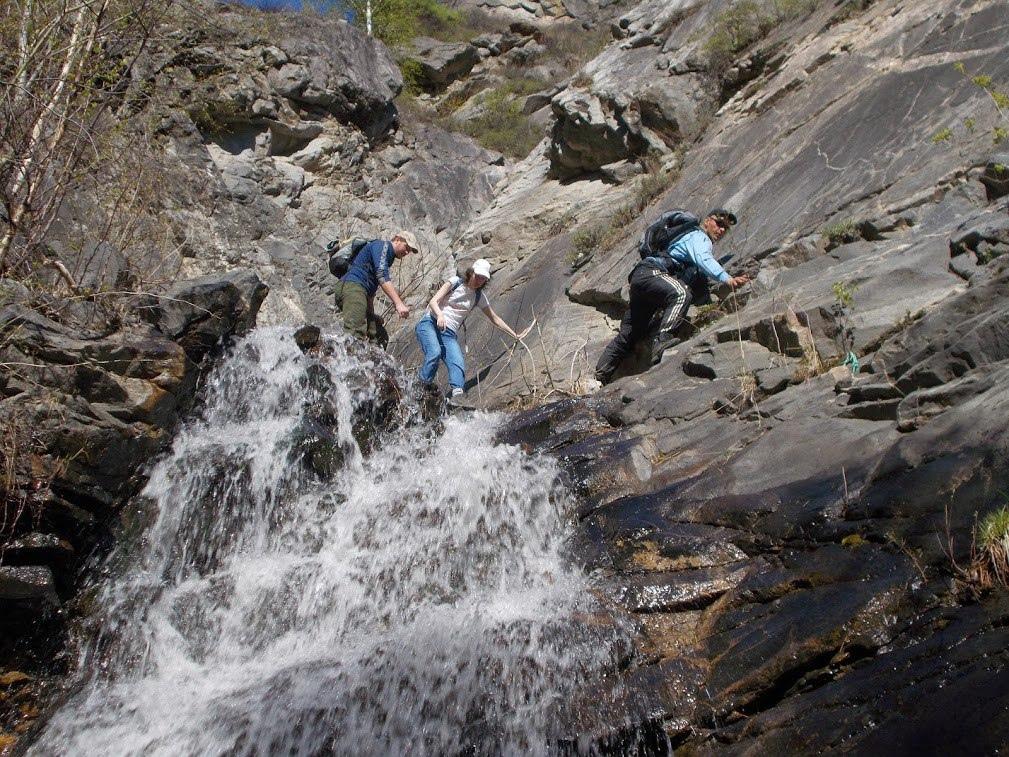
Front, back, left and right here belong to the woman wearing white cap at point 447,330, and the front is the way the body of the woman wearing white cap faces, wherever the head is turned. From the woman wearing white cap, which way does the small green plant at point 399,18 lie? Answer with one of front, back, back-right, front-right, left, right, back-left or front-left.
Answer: back-left

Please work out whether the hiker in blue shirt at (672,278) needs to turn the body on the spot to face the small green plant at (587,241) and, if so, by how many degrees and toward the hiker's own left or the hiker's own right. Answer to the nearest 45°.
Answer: approximately 90° to the hiker's own left

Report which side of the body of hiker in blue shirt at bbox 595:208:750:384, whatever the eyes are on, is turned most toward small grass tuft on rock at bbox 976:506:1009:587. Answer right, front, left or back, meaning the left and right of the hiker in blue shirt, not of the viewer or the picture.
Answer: right

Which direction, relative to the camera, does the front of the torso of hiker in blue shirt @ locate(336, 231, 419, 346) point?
to the viewer's right

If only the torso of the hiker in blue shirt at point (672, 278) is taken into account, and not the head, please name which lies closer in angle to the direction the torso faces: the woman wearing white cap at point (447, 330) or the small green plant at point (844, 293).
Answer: the small green plant

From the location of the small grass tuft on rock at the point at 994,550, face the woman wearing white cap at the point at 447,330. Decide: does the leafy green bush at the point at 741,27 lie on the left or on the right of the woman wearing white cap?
right

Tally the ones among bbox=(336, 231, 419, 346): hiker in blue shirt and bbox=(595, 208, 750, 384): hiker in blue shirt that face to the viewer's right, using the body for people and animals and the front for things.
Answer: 2

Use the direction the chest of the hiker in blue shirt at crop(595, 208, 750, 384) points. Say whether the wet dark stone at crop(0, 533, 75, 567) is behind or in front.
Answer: behind

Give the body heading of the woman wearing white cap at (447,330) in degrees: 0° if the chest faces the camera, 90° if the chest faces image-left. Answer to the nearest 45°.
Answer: approximately 315°

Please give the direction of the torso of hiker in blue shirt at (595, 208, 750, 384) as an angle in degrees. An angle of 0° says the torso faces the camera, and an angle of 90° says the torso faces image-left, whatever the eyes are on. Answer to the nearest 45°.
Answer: approximately 270°

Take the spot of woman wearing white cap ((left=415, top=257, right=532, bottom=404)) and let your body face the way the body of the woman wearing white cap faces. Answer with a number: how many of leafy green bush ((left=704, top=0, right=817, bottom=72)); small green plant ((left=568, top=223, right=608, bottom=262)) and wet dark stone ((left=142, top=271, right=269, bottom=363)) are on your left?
2

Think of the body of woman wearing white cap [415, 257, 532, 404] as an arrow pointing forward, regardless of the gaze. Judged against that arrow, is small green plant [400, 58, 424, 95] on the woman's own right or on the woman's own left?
on the woman's own left
